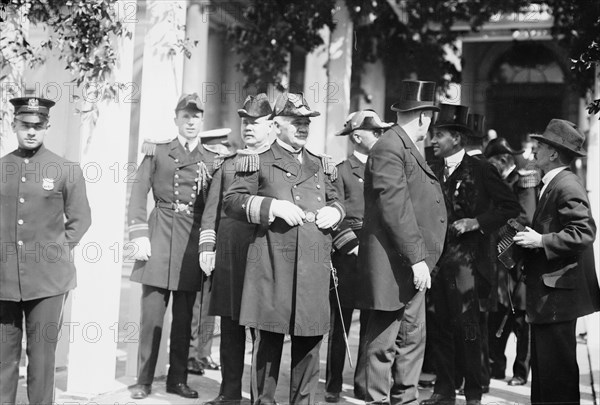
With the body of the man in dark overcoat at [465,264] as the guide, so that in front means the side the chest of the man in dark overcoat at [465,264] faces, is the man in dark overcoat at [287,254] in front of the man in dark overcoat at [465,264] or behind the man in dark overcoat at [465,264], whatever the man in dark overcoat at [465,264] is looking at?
in front

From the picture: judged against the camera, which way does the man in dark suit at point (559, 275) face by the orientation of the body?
to the viewer's left

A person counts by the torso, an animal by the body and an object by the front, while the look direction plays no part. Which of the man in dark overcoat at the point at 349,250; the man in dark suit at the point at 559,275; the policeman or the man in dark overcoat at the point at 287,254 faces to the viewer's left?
the man in dark suit at the point at 559,275

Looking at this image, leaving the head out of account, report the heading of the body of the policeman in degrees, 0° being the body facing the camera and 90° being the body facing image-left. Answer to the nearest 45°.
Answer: approximately 0°

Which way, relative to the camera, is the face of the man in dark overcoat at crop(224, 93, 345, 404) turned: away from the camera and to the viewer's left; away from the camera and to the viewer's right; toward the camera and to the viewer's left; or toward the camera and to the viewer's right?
toward the camera and to the viewer's right

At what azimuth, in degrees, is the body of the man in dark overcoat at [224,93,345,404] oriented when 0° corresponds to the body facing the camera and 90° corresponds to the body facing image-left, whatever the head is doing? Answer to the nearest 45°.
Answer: approximately 315°

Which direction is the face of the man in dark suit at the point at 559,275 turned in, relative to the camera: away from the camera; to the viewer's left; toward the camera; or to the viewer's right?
to the viewer's left

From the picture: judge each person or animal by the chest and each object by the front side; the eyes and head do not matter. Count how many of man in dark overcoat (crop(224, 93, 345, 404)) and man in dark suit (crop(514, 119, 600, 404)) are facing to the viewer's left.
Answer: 1

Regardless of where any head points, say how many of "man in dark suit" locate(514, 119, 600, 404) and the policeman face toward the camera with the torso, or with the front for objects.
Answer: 1
